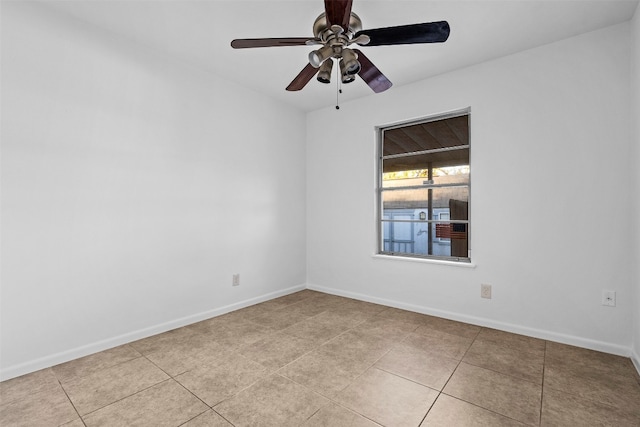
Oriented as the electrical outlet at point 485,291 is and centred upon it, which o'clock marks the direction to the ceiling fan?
The ceiling fan is roughly at 1 o'clock from the electrical outlet.

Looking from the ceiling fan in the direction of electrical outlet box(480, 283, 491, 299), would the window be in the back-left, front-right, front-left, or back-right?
front-left

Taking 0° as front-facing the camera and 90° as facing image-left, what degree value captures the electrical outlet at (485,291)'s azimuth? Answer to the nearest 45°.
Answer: approximately 0°
